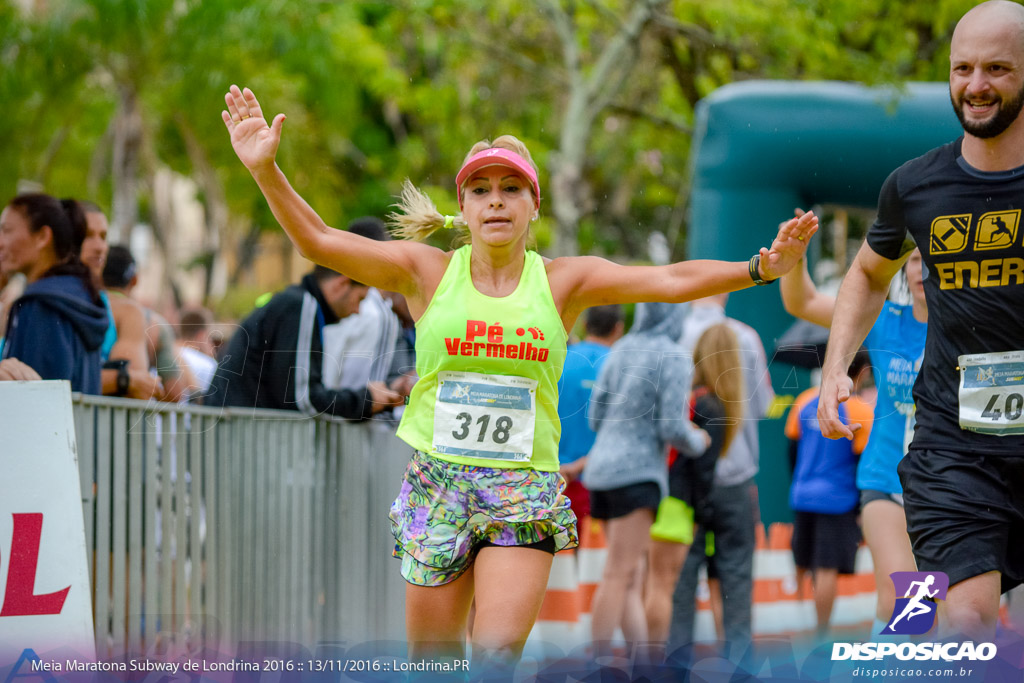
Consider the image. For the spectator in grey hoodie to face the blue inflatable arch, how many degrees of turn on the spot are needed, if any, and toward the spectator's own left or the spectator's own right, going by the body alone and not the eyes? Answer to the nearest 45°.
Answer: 0° — they already face it

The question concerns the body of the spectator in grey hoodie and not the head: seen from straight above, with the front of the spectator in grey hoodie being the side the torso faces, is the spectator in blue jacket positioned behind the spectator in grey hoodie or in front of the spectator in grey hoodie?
behind

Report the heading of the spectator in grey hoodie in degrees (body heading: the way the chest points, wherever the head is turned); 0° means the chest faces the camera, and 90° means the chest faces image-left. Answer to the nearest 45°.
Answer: approximately 225°

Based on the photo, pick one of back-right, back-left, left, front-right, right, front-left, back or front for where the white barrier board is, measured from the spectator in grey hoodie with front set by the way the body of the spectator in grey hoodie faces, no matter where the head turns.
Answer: back

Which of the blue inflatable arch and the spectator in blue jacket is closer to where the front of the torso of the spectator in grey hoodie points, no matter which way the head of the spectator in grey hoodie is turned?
the blue inflatable arch

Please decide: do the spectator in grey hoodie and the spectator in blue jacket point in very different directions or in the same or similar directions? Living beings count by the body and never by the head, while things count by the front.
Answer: very different directions

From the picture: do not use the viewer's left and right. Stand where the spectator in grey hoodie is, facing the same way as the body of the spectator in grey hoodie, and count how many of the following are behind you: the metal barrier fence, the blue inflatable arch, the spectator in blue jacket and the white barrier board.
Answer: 3
